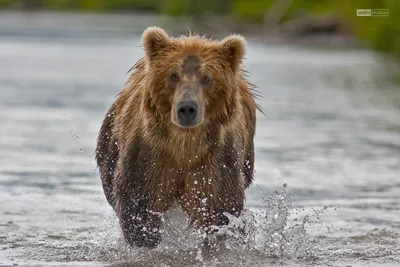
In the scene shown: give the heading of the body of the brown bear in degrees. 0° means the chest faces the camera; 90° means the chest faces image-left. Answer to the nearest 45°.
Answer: approximately 0°
